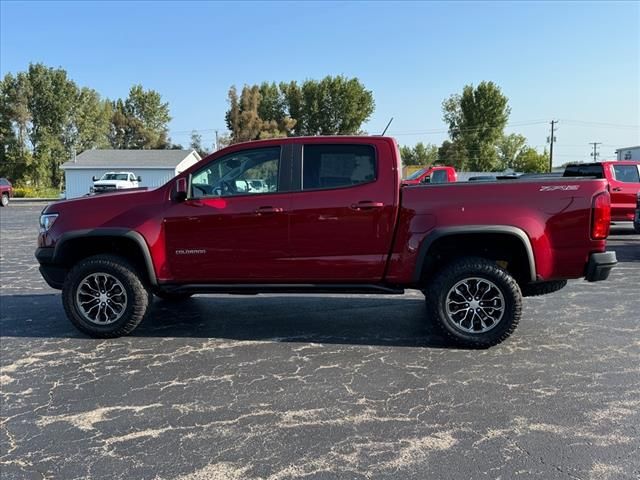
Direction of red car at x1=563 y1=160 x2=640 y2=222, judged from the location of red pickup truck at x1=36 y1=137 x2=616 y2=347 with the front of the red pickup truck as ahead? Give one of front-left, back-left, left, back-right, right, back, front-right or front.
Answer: back-right

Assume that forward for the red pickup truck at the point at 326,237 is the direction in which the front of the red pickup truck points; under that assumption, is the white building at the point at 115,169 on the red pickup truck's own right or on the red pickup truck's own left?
on the red pickup truck's own right

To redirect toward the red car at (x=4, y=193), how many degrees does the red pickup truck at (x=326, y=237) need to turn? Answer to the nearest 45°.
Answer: approximately 45° to its right

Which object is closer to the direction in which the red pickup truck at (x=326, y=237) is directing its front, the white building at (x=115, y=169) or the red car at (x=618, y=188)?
the white building

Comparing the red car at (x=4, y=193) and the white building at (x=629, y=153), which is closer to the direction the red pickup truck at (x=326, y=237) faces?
the red car

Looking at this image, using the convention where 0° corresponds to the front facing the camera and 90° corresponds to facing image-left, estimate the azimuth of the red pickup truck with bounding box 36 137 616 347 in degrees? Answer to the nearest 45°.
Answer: approximately 90°

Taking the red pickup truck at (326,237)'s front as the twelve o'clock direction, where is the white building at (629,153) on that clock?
The white building is roughly at 4 o'clock from the red pickup truck.

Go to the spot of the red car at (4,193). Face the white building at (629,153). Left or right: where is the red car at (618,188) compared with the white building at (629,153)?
right
